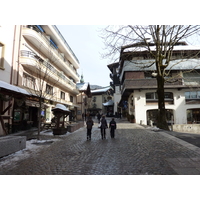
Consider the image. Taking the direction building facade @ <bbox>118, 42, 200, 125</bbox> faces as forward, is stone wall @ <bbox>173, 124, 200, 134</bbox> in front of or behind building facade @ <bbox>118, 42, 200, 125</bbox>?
in front

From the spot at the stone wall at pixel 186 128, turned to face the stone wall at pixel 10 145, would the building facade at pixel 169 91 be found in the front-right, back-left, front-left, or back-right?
back-right

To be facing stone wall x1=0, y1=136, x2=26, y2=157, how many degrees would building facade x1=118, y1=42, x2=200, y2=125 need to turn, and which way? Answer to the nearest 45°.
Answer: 0° — it already faces it

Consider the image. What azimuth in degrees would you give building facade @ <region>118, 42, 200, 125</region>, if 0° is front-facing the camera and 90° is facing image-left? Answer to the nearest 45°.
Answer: approximately 0°
